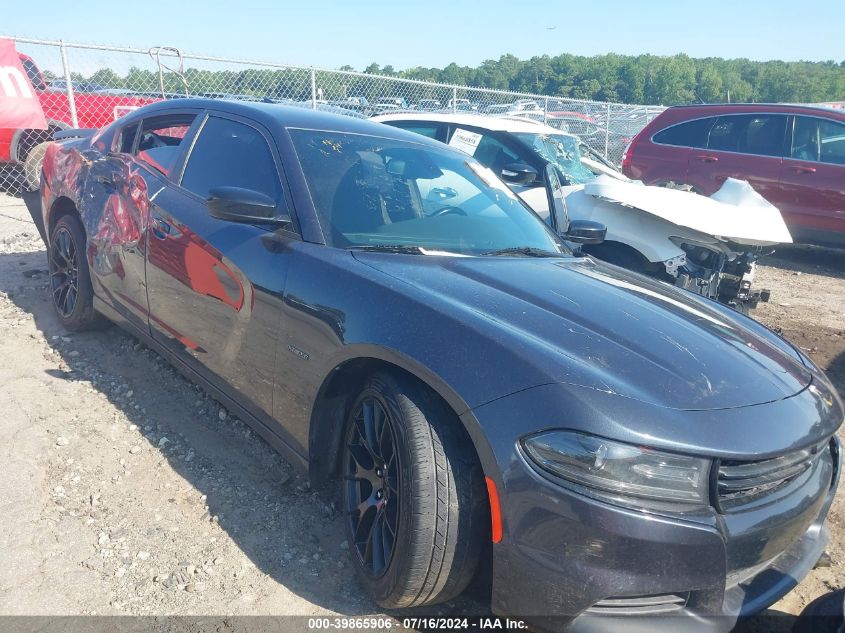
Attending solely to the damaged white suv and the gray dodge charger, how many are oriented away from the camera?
0

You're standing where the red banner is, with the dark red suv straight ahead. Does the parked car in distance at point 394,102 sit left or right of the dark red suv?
left

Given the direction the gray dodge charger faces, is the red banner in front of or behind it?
behind

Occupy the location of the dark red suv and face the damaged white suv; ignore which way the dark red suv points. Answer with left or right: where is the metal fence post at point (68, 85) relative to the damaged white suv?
right

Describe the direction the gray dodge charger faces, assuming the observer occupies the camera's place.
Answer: facing the viewer and to the right of the viewer

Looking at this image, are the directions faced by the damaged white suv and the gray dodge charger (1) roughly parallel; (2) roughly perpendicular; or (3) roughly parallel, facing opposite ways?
roughly parallel

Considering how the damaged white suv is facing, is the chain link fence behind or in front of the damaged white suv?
behind

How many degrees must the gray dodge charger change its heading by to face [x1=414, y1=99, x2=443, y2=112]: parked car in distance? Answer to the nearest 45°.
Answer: approximately 135° to its left

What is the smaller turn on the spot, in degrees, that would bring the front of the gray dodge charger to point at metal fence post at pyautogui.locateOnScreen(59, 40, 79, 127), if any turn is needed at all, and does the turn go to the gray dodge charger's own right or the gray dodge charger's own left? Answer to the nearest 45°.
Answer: approximately 180°
